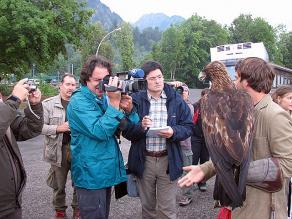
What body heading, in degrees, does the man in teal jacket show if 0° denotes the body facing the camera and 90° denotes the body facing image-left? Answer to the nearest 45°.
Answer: approximately 315°

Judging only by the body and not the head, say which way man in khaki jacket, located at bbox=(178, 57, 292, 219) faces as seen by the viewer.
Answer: to the viewer's left

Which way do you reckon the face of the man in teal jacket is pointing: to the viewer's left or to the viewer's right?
to the viewer's right

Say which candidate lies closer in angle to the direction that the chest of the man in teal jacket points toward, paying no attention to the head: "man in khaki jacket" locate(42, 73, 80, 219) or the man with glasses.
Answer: the man with glasses

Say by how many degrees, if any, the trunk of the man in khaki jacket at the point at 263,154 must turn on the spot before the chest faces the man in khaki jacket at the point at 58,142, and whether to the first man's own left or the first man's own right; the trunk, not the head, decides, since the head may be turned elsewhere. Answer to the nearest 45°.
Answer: approximately 45° to the first man's own right

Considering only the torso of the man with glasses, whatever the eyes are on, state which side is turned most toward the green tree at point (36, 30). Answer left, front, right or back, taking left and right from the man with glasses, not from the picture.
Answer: back

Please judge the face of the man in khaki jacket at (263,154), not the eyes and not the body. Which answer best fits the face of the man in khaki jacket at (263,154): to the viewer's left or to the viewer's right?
to the viewer's left

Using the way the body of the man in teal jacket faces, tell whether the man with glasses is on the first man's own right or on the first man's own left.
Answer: on the first man's own left

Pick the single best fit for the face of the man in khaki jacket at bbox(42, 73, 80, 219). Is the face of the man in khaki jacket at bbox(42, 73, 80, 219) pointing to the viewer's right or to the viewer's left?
to the viewer's right

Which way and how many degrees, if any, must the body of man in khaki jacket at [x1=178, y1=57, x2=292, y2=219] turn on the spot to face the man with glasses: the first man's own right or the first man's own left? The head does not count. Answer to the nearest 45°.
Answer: approximately 45° to the first man's own right

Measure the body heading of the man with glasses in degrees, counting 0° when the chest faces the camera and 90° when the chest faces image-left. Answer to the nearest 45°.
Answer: approximately 0°

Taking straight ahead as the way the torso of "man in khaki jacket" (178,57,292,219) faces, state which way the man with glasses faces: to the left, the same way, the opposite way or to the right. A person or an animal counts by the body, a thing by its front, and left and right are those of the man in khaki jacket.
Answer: to the left
